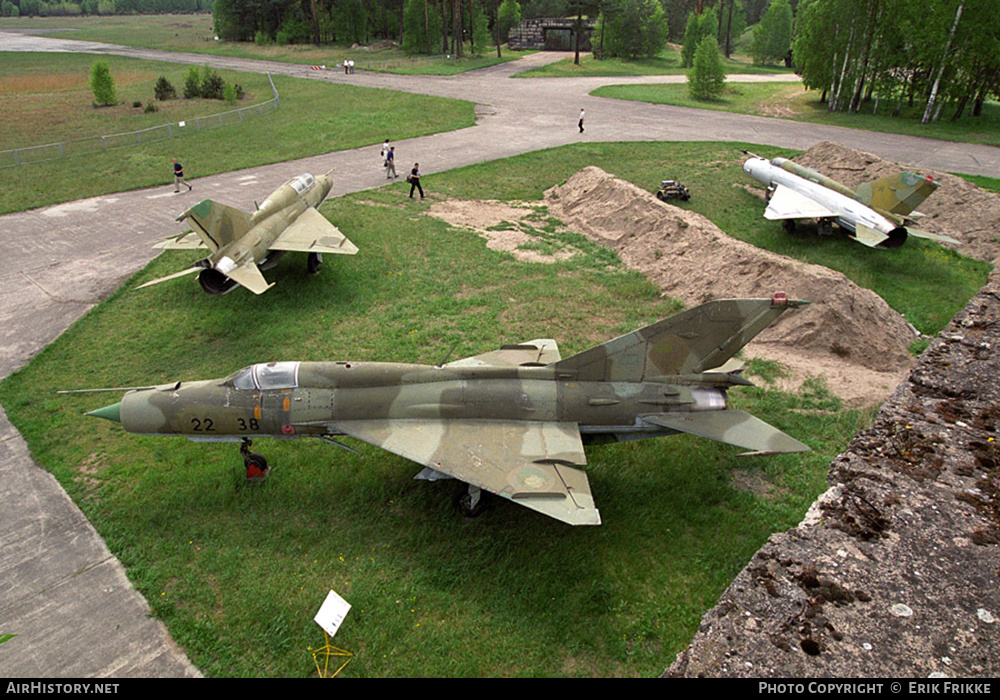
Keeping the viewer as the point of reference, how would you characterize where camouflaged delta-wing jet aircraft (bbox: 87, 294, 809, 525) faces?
facing to the left of the viewer

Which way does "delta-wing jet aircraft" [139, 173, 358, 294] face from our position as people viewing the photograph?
facing away from the viewer and to the right of the viewer

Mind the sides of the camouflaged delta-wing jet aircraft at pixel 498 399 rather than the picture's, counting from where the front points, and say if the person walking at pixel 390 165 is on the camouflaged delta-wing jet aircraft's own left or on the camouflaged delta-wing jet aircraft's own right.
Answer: on the camouflaged delta-wing jet aircraft's own right

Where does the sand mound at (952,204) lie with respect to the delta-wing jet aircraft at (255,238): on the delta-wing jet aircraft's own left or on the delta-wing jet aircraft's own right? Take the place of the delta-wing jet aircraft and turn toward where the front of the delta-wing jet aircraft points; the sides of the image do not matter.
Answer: on the delta-wing jet aircraft's own right

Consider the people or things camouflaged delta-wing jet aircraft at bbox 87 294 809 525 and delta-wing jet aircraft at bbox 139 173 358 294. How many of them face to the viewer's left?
1

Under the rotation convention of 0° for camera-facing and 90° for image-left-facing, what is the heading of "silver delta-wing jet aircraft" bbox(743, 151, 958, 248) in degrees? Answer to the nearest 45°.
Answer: approximately 135°

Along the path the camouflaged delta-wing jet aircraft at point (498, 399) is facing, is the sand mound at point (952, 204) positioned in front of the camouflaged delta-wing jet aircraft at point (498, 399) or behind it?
behind

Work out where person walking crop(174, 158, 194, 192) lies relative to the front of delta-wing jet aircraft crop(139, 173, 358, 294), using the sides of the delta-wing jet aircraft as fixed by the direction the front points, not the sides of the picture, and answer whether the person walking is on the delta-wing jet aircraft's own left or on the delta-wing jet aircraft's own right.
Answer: on the delta-wing jet aircraft's own left

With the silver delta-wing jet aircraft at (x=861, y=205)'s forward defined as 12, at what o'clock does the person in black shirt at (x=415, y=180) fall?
The person in black shirt is roughly at 10 o'clock from the silver delta-wing jet aircraft.

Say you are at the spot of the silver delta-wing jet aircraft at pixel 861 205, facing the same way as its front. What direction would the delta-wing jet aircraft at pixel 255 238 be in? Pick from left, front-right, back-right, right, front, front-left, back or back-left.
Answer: left

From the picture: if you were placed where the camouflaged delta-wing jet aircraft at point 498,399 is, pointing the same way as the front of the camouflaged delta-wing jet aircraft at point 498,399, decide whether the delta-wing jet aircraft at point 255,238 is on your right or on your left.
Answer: on your right

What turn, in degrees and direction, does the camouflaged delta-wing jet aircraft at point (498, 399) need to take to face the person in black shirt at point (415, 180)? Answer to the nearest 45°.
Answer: approximately 90° to its right

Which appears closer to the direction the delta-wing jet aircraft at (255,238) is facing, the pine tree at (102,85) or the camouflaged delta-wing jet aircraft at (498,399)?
the pine tree
